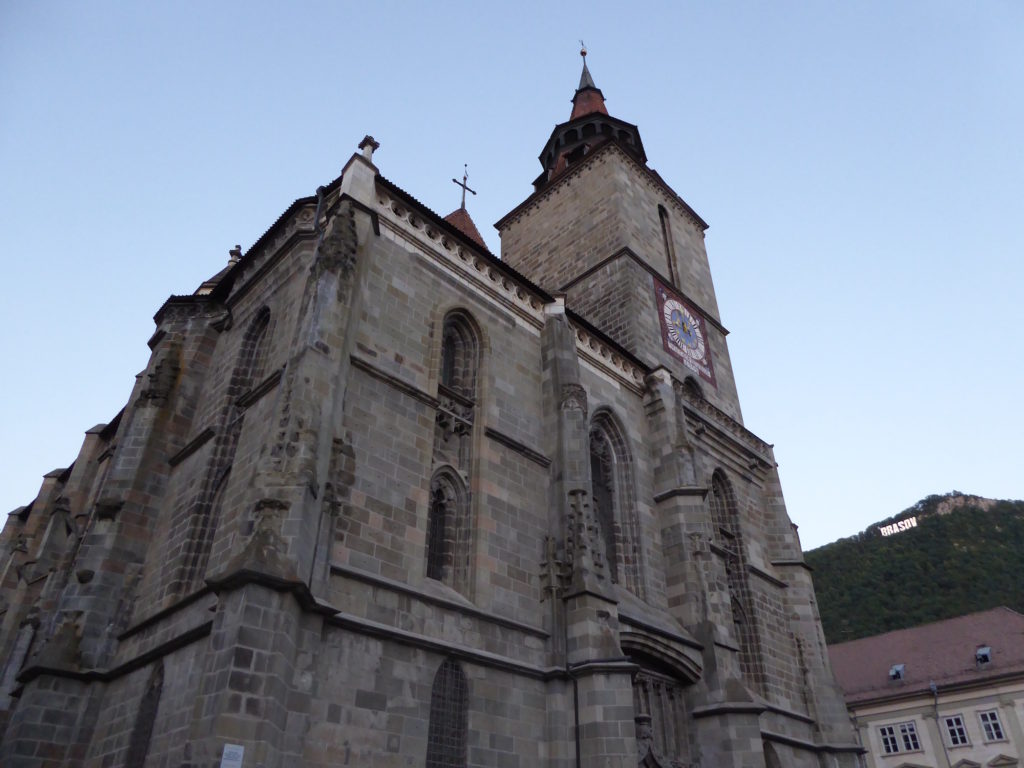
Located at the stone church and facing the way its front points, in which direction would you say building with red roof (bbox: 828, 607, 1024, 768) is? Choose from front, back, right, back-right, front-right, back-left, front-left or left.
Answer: left

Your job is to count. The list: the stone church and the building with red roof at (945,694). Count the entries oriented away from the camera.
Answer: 0

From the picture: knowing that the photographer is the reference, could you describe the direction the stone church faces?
facing the viewer and to the right of the viewer

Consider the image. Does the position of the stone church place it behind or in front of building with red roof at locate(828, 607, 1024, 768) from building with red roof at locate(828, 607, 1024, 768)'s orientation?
in front

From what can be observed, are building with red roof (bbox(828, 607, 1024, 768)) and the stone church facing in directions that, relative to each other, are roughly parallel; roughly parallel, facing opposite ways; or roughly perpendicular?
roughly perpendicular

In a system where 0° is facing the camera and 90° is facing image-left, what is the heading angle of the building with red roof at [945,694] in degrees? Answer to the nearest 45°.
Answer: approximately 0°
